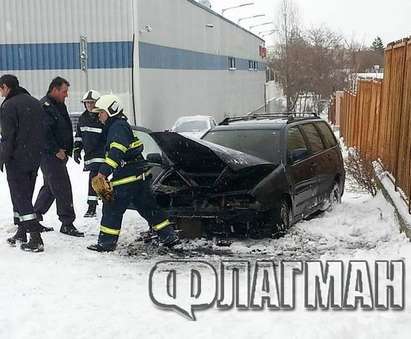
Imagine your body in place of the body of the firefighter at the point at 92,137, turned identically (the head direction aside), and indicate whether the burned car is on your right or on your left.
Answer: on your left

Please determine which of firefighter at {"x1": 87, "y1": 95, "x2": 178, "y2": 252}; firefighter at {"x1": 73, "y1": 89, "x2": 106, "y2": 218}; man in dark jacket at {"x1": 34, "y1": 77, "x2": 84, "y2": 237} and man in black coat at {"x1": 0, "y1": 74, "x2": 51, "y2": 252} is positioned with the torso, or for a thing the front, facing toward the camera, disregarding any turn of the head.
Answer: firefighter at {"x1": 73, "y1": 89, "x2": 106, "y2": 218}

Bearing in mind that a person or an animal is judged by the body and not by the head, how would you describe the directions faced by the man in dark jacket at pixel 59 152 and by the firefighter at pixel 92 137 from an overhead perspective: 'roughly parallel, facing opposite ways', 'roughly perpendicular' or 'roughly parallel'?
roughly perpendicular

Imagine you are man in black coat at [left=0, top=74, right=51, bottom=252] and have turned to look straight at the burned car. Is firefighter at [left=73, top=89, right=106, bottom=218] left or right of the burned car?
left

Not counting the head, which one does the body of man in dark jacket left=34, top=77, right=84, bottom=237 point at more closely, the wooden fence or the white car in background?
the wooden fence

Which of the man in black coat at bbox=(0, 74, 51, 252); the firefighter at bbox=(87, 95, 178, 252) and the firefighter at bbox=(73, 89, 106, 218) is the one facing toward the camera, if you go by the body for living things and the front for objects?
the firefighter at bbox=(73, 89, 106, 218)

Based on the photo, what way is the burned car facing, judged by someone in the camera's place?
facing the viewer and to the left of the viewer

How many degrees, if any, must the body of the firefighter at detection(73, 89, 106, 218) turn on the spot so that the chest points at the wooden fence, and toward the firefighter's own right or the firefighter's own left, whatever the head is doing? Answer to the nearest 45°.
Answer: approximately 90° to the firefighter's own left
